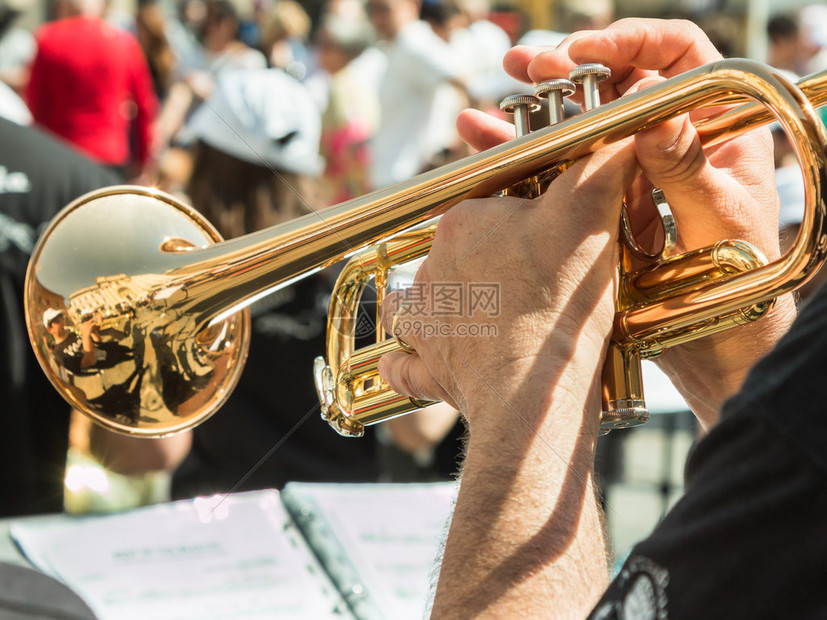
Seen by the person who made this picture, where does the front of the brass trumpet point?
facing away from the viewer and to the left of the viewer

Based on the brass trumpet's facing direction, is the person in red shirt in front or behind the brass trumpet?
in front
